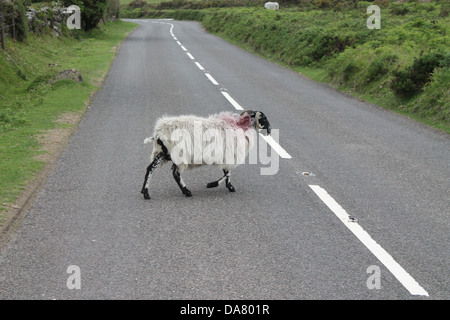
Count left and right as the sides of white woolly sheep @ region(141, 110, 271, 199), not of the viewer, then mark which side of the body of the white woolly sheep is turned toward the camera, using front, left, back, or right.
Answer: right

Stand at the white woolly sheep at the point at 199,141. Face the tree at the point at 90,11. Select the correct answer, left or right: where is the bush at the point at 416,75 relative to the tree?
right

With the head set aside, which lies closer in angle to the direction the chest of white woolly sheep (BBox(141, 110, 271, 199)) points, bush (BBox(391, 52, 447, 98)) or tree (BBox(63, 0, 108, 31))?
the bush

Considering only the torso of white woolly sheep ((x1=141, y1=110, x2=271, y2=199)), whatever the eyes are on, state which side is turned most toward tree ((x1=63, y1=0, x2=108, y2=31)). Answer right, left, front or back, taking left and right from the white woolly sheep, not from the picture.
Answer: left

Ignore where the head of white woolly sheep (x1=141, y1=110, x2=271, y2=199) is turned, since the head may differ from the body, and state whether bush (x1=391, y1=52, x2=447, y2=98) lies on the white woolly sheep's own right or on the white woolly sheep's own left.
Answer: on the white woolly sheep's own left

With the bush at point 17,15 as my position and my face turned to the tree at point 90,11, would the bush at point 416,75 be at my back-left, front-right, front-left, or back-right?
back-right

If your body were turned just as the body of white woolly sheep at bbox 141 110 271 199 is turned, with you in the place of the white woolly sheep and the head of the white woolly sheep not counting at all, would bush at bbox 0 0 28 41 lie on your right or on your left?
on your left
